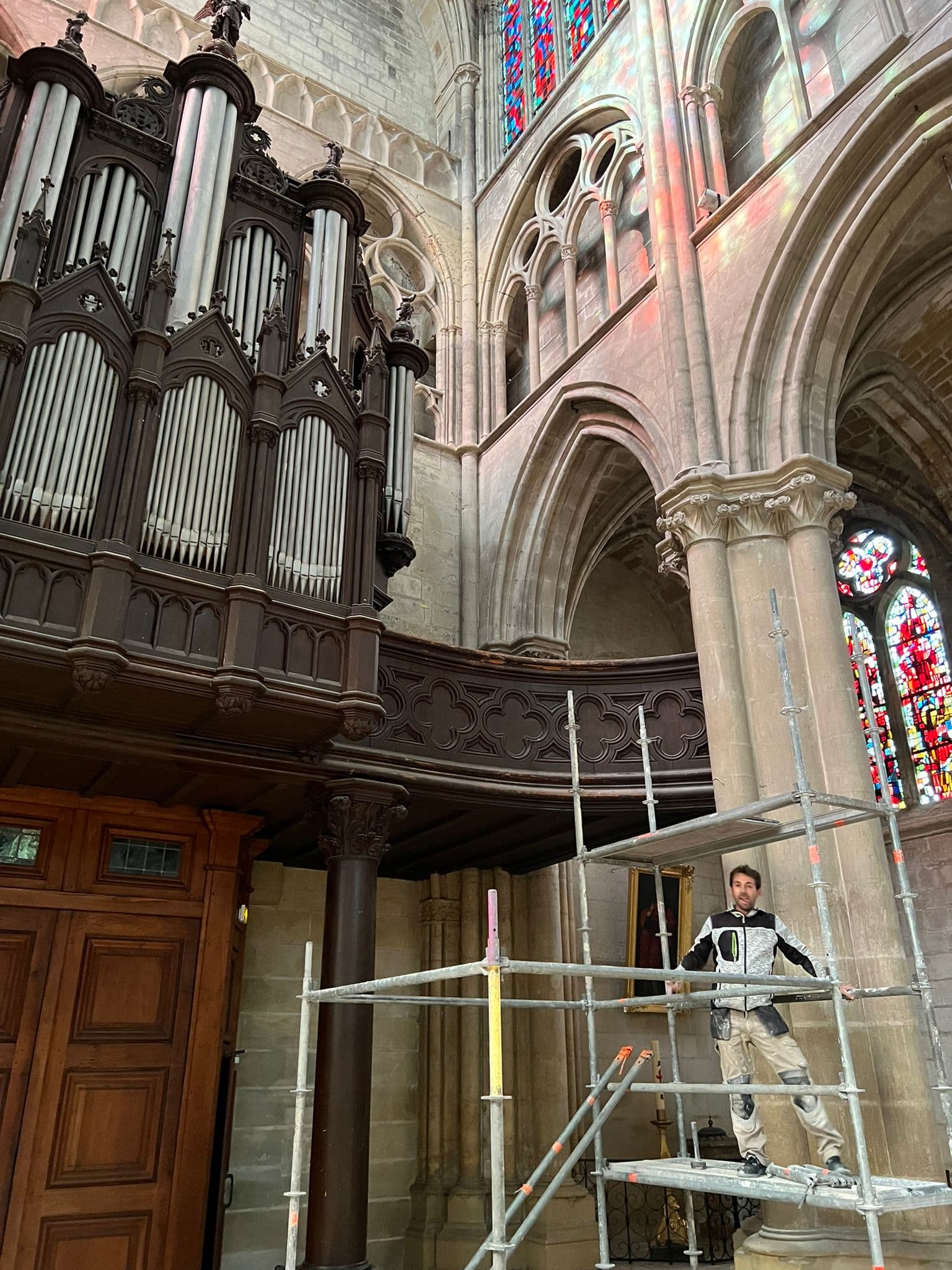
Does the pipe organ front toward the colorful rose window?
no

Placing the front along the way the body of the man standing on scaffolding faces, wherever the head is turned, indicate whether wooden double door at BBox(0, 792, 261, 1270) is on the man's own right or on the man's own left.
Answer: on the man's own right

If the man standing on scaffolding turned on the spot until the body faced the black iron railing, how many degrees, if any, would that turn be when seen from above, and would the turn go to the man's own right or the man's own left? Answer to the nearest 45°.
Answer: approximately 180°

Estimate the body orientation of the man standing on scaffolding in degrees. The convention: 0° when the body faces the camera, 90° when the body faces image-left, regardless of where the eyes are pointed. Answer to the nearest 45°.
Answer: approximately 0°

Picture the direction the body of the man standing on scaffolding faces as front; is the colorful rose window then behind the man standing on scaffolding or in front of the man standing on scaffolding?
behind

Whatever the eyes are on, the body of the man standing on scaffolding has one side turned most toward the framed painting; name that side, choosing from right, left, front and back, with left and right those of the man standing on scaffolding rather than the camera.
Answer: back

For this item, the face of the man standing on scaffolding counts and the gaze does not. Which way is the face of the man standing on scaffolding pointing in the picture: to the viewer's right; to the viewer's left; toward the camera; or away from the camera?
toward the camera

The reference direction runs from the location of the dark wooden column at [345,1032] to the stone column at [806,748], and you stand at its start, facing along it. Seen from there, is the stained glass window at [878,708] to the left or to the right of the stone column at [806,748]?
left

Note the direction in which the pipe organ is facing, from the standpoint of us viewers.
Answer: facing the viewer and to the right of the viewer

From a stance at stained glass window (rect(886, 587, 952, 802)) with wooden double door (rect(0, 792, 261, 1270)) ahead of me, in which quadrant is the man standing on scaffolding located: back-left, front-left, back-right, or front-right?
front-left

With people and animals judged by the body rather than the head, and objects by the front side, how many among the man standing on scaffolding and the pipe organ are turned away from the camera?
0
